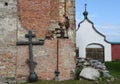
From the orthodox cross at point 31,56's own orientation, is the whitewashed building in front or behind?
behind

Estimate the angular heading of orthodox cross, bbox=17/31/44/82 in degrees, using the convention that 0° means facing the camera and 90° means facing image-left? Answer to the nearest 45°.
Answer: approximately 0°
